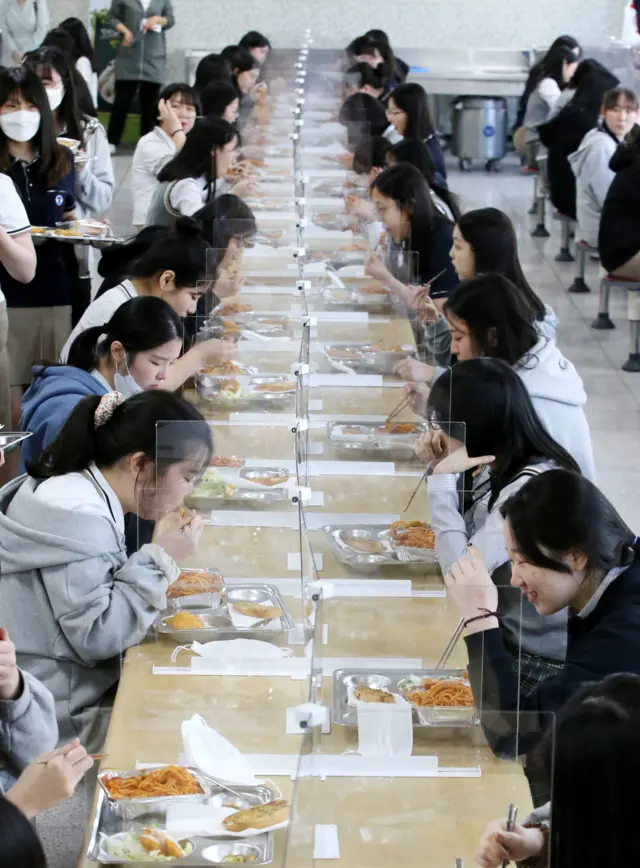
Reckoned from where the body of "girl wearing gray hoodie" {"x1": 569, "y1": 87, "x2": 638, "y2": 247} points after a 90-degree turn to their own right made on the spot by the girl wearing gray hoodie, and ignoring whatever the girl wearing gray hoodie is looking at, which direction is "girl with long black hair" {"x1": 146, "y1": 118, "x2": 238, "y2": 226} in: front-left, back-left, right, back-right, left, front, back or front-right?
right

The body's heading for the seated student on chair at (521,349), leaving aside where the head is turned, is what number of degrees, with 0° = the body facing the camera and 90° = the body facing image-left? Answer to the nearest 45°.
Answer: approximately 90°

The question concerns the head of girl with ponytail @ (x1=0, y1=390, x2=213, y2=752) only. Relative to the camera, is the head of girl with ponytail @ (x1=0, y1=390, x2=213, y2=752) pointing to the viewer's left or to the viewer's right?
to the viewer's right

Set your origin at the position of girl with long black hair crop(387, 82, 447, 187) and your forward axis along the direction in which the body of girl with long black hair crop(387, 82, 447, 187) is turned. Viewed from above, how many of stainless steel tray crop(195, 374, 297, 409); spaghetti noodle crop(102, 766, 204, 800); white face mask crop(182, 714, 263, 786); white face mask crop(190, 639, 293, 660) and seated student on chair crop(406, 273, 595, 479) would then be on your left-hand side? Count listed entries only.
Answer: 5

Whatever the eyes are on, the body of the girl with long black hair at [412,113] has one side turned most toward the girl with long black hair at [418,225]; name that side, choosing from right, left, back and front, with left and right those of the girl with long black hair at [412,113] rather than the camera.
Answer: left

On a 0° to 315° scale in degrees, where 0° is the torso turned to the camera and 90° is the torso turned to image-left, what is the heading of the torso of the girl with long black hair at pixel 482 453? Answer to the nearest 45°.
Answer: approximately 90°

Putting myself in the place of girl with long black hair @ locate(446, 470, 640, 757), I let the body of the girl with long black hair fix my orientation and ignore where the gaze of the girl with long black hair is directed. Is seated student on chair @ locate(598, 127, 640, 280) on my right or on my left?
on my right

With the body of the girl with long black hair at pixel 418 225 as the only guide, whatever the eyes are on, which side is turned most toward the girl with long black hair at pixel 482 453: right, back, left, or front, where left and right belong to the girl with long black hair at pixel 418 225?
left

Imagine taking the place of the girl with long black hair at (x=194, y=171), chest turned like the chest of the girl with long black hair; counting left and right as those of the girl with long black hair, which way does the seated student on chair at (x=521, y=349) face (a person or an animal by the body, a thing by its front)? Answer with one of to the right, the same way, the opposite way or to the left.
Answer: the opposite way

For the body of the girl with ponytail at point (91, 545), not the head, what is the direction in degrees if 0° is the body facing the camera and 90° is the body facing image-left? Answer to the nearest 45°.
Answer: approximately 270°

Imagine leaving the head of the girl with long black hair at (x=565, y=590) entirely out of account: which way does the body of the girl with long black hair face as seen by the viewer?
to the viewer's left

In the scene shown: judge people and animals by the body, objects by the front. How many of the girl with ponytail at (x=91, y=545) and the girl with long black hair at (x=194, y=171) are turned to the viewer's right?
2

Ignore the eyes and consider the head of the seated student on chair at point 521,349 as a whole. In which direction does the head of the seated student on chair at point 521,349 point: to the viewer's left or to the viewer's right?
to the viewer's left

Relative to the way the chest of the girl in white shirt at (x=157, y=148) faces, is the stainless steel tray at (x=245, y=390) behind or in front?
in front

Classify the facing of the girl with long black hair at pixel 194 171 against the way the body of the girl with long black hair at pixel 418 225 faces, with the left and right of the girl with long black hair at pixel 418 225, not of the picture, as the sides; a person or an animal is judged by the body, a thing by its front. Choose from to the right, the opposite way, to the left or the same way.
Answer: the opposite way

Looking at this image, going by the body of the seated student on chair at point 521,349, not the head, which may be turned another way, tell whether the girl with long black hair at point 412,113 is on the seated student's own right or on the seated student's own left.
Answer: on the seated student's own right
